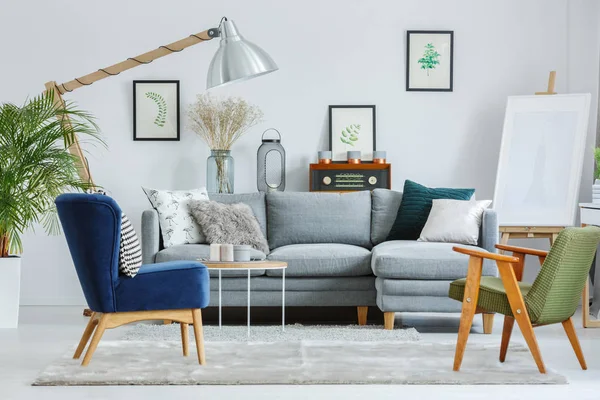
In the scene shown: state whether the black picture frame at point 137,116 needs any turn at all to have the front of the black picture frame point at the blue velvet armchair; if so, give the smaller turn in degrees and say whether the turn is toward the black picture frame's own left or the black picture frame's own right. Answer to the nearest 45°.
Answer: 0° — it already faces it

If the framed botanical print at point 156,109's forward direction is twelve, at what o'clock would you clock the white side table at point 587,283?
The white side table is roughly at 10 o'clock from the framed botanical print.

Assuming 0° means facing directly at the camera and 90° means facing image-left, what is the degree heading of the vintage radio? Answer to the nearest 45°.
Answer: approximately 0°

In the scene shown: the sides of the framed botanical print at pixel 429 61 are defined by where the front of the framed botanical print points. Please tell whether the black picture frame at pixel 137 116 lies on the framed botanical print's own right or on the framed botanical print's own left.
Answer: on the framed botanical print's own right

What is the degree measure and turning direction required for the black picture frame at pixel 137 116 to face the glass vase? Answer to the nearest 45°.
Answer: approximately 45° to its left

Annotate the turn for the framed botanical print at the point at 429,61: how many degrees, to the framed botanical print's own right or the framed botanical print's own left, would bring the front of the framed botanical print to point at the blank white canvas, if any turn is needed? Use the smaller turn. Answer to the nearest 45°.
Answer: approximately 90° to the framed botanical print's own left

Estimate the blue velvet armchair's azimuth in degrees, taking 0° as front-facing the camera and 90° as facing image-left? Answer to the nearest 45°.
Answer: approximately 270°

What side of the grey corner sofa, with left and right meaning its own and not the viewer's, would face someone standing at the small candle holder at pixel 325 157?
back

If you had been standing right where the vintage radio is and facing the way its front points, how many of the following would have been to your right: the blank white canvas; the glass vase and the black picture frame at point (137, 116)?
2

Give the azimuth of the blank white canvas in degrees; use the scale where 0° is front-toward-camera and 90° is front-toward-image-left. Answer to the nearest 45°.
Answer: approximately 45°
